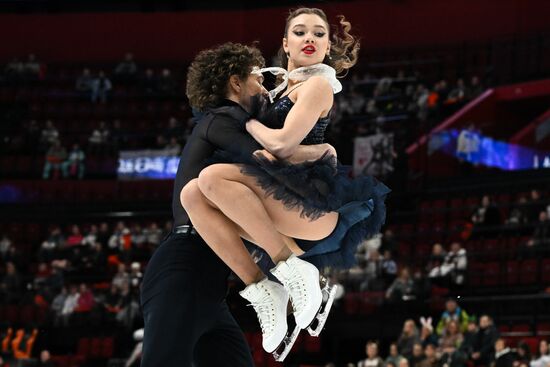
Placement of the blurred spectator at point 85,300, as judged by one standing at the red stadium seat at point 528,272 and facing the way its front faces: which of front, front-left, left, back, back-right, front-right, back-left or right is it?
front-right

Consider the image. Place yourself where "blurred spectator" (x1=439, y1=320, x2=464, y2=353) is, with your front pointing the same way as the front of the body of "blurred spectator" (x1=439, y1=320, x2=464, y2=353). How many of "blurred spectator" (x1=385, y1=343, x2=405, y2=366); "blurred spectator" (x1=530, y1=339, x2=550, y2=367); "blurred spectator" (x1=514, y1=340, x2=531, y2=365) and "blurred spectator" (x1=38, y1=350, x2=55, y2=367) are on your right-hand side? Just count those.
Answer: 2

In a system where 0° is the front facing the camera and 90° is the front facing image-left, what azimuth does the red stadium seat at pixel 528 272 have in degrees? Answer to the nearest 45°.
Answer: approximately 45°

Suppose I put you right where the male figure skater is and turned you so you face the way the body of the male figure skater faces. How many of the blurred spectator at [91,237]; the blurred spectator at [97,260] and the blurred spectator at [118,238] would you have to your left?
3

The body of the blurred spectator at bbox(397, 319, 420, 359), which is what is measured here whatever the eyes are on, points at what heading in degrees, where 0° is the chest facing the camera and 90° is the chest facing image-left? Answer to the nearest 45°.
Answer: approximately 45°

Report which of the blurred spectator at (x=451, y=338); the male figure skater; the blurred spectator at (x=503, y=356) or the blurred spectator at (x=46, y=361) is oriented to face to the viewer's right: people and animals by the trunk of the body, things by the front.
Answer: the male figure skater

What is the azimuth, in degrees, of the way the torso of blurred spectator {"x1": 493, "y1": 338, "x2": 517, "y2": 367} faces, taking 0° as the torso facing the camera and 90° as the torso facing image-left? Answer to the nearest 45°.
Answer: approximately 45°

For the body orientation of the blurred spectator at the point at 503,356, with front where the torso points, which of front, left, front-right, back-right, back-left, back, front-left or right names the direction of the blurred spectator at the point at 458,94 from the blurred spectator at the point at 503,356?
back-right

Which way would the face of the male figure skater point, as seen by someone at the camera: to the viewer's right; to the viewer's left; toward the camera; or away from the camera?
to the viewer's right

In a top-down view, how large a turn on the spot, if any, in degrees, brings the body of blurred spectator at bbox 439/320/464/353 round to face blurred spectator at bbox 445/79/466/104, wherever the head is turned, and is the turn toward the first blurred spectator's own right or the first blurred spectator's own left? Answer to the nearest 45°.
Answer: approximately 180°
